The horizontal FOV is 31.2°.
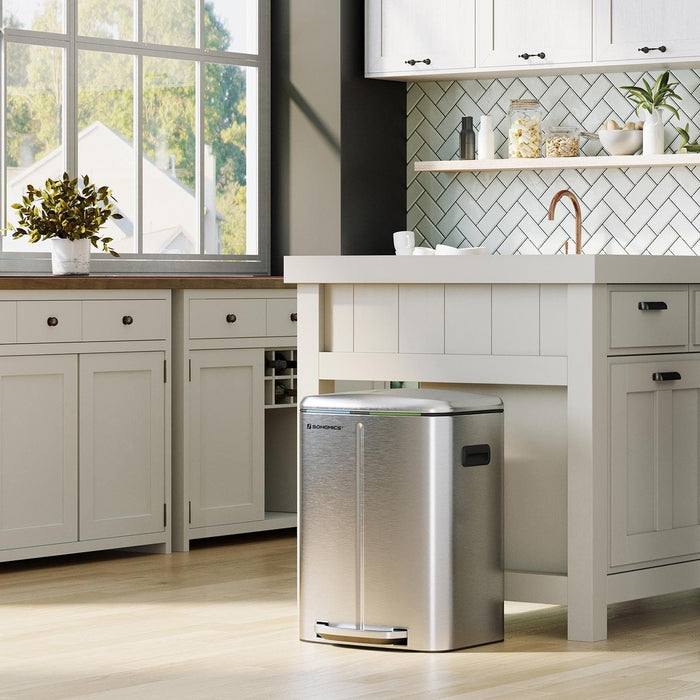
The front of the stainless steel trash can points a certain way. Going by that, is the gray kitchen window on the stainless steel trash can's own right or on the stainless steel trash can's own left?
on the stainless steel trash can's own right

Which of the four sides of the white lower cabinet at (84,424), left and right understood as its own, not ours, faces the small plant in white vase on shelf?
left

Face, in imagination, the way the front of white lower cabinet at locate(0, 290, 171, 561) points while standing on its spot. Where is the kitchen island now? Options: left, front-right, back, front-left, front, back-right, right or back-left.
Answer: front-left

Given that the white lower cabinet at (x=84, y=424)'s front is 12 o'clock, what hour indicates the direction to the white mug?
The white mug is roughly at 8 o'clock from the white lower cabinet.

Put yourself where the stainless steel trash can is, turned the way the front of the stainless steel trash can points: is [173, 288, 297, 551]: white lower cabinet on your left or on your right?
on your right

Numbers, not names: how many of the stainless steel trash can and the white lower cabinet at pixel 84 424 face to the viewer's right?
0

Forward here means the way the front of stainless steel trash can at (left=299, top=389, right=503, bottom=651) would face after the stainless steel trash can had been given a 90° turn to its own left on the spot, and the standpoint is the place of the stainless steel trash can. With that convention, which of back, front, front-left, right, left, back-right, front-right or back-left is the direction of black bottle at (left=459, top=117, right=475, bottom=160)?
back-left

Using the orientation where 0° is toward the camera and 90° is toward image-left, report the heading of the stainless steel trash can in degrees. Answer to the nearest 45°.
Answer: approximately 45°

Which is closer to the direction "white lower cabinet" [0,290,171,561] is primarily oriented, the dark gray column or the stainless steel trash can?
the stainless steel trash can

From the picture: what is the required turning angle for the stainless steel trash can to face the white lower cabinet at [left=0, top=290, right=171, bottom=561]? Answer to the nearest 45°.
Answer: approximately 90° to its right

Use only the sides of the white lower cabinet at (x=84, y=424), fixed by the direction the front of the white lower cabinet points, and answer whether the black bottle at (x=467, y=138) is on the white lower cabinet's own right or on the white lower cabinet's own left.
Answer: on the white lower cabinet's own left

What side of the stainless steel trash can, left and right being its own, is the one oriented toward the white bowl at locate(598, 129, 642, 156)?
back
